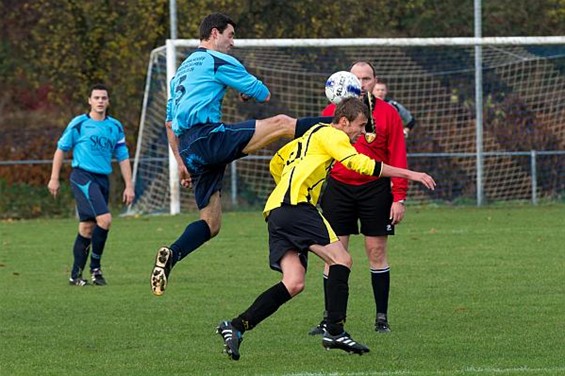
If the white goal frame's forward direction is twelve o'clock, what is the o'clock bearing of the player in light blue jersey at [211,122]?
The player in light blue jersey is roughly at 12 o'clock from the white goal frame.

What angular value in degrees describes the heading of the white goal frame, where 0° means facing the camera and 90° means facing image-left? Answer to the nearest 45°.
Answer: approximately 0°

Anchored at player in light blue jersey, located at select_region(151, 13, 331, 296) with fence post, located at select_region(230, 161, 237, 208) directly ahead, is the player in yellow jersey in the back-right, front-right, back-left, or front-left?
back-right

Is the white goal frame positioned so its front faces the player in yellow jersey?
yes

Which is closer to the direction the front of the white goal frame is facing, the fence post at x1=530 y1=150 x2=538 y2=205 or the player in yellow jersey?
the player in yellow jersey
